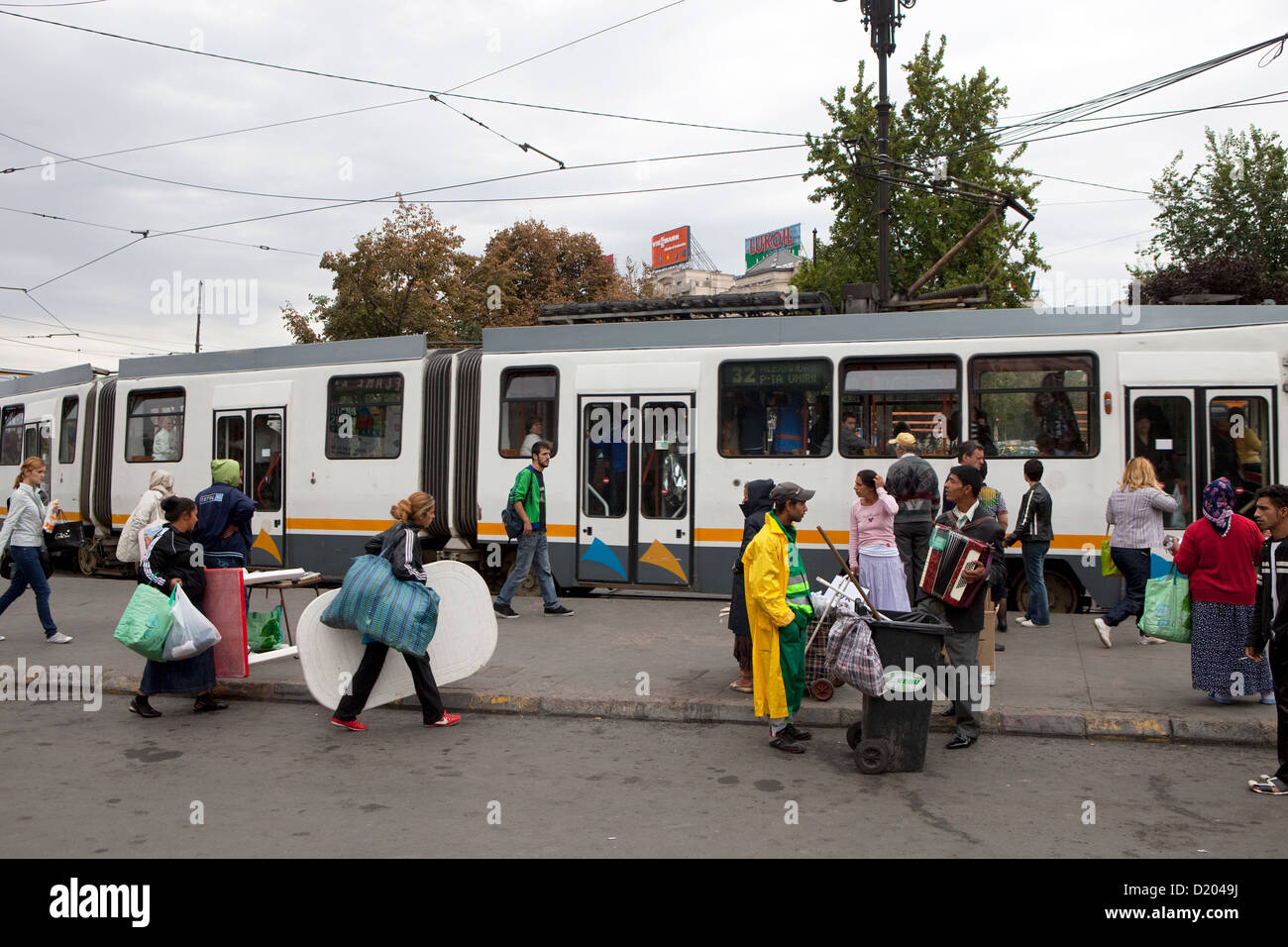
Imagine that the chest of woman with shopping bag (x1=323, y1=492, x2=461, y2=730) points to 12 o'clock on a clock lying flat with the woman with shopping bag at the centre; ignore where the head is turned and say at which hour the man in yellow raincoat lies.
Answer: The man in yellow raincoat is roughly at 1 o'clock from the woman with shopping bag.

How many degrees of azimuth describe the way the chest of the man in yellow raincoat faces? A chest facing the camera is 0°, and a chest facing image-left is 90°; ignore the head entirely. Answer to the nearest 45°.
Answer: approximately 270°

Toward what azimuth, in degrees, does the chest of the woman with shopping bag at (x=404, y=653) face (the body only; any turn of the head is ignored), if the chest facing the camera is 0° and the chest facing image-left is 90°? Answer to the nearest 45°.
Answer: approximately 270°

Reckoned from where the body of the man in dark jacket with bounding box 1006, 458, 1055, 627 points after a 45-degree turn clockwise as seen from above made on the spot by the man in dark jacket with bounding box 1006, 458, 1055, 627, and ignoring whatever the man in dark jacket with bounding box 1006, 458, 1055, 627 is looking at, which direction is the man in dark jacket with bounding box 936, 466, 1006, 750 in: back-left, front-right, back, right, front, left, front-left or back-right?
back

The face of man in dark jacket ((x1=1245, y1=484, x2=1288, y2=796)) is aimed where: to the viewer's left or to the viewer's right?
to the viewer's left

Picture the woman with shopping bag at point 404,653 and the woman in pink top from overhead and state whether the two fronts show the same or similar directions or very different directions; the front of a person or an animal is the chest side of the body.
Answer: very different directions

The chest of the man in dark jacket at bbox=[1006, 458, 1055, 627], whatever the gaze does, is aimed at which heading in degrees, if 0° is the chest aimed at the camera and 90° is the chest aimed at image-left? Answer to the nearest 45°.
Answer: approximately 135°
